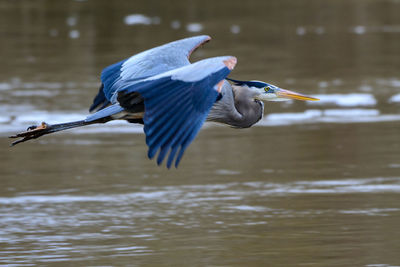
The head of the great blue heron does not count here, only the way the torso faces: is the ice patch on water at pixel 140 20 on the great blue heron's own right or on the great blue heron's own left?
on the great blue heron's own left

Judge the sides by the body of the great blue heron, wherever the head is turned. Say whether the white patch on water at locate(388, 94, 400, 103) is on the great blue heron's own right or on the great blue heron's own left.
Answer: on the great blue heron's own left

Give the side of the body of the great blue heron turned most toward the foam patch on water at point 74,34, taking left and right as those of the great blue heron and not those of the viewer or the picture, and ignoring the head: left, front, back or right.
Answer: left

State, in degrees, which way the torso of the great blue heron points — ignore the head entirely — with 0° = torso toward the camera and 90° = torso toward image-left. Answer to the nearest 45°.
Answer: approximately 270°
